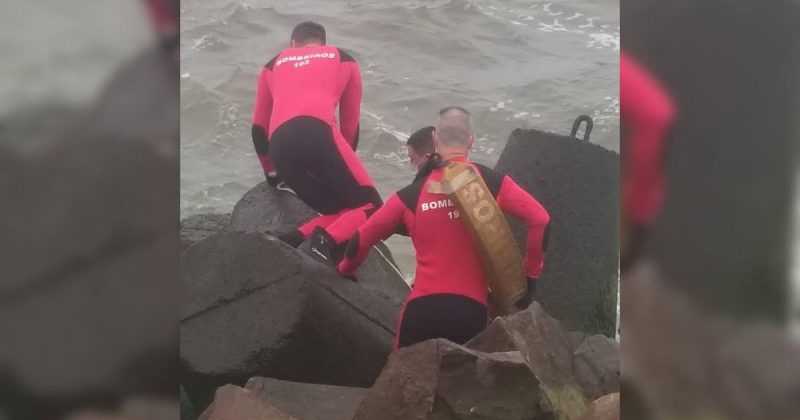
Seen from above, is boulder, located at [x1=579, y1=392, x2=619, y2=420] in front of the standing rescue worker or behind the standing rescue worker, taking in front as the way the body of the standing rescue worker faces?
behind

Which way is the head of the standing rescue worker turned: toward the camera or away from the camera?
away from the camera

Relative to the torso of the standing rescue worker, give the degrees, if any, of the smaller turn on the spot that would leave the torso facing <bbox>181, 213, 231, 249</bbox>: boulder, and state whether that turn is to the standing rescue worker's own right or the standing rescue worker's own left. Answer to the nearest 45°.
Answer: approximately 90° to the standing rescue worker's own left

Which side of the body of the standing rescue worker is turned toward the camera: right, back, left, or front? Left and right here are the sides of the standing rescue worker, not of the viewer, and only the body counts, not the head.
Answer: back

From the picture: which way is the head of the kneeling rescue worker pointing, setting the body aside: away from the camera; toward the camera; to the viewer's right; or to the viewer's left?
away from the camera

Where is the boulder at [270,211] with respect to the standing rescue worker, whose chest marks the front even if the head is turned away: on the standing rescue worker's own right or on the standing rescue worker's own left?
on the standing rescue worker's own left
